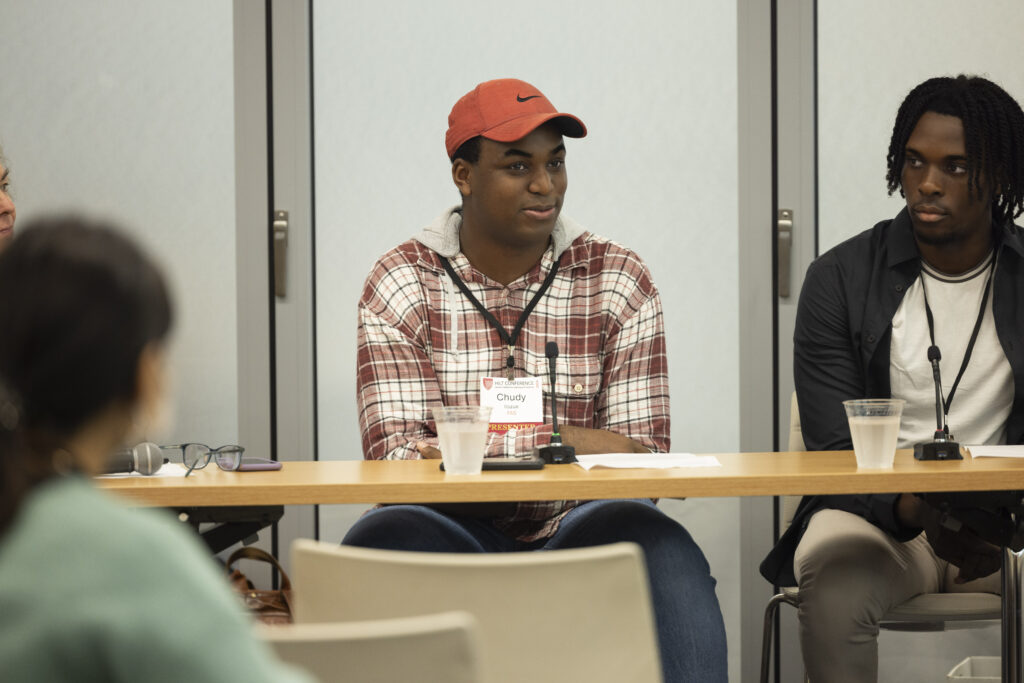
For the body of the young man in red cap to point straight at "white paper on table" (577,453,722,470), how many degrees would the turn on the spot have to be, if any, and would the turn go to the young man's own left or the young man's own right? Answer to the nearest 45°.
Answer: approximately 45° to the young man's own left

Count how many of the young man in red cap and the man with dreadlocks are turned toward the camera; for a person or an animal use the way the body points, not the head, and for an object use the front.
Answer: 2

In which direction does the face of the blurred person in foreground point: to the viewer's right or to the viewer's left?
to the viewer's right

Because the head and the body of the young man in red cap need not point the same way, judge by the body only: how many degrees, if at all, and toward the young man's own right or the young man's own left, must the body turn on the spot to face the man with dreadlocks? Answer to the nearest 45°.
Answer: approximately 90° to the young man's own left

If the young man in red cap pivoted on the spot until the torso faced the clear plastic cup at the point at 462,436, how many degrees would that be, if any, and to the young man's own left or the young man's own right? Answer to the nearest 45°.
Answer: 0° — they already face it
